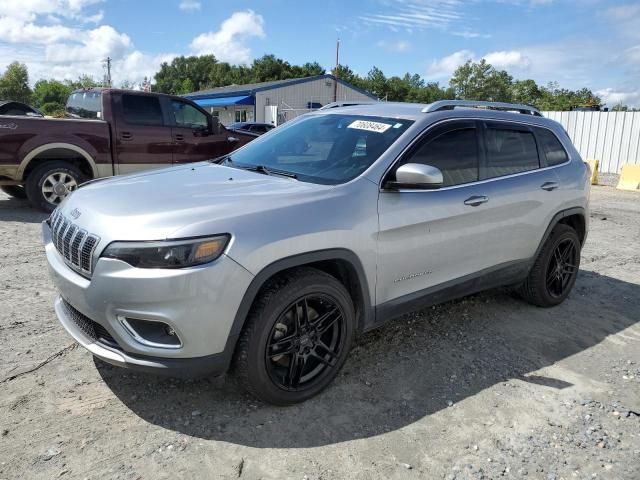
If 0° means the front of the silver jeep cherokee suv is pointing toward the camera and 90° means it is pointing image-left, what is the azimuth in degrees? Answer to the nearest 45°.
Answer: approximately 45°

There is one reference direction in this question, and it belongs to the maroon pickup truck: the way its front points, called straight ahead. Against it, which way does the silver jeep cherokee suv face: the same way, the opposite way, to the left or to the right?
the opposite way

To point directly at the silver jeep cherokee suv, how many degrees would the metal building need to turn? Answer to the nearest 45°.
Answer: approximately 45° to its left

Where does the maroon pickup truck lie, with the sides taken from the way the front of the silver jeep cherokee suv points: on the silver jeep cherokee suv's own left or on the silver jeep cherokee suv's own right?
on the silver jeep cherokee suv's own right

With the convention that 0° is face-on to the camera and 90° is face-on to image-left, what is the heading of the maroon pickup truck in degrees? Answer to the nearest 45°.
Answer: approximately 225°

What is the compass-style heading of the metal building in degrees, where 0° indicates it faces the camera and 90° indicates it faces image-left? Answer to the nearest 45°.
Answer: approximately 45°

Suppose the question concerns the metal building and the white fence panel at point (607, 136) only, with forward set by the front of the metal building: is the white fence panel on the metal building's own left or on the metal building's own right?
on the metal building's own left

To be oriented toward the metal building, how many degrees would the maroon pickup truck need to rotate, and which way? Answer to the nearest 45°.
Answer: approximately 45° to its left

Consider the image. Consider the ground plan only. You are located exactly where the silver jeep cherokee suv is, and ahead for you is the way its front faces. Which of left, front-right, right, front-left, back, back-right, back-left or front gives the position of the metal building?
back-right
